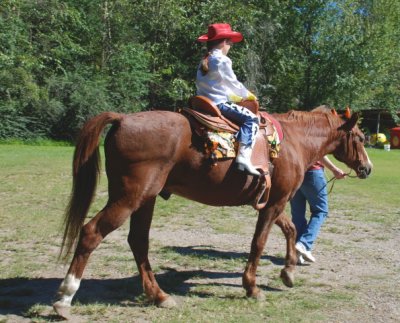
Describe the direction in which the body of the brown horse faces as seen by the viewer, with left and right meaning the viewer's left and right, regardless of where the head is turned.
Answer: facing to the right of the viewer

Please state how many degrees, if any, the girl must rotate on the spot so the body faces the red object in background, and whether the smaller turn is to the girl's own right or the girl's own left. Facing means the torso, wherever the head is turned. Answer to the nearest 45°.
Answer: approximately 90° to the girl's own left

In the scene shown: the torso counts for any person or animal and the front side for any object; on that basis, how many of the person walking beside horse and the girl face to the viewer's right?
2

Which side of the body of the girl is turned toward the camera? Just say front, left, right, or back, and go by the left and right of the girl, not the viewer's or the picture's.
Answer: right

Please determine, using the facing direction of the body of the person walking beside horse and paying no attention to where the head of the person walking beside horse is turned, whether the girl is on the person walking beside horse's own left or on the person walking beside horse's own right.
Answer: on the person walking beside horse's own right

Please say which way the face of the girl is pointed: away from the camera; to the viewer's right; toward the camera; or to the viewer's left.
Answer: to the viewer's right

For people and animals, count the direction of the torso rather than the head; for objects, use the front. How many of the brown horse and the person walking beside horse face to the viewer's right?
2

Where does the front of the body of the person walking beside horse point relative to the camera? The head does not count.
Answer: to the viewer's right

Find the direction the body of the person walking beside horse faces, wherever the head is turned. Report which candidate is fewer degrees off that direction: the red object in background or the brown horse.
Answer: the red object in background
